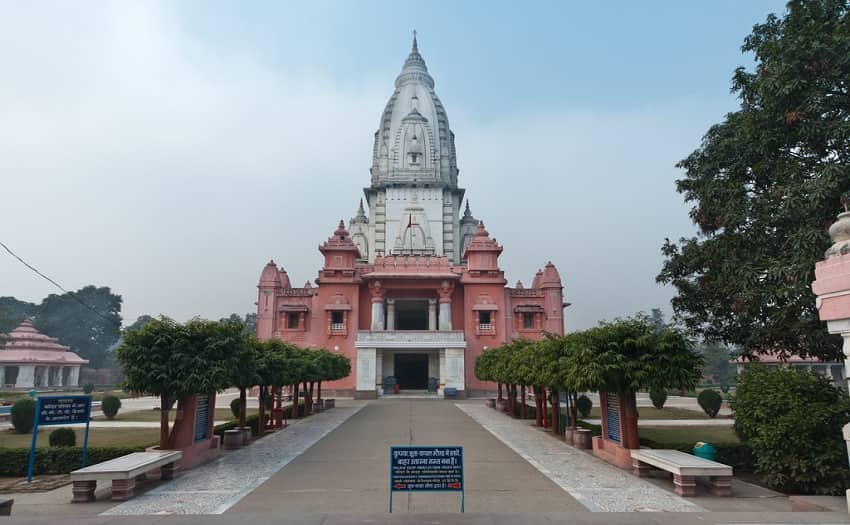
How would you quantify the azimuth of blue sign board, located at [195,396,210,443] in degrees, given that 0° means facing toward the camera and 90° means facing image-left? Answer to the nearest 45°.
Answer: approximately 315°

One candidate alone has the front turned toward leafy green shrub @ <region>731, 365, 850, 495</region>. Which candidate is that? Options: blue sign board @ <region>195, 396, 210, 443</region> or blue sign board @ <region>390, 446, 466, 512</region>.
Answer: blue sign board @ <region>195, 396, 210, 443</region>

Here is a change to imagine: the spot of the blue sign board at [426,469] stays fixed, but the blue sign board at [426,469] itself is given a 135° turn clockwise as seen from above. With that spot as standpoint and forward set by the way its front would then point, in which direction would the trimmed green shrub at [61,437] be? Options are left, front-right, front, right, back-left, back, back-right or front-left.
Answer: front

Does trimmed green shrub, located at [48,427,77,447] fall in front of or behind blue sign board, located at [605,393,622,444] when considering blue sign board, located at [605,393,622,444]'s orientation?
in front

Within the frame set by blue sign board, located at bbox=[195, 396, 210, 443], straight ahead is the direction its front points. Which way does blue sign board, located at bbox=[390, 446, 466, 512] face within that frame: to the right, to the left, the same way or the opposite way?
to the right

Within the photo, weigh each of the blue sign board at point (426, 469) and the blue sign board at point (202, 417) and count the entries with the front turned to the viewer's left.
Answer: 0

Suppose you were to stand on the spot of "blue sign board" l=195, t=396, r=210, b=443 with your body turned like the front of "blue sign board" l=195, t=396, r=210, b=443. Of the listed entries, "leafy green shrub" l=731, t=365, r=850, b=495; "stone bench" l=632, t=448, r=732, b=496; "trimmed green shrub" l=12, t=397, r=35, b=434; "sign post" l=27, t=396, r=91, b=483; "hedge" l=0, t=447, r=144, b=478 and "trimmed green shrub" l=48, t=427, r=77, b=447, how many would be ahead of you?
2

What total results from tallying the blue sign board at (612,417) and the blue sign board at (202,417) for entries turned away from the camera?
0

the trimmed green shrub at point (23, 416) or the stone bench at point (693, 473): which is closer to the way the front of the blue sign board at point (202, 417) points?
the stone bench

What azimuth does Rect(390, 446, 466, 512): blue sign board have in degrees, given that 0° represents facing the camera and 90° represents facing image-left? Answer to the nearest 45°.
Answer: approximately 0°

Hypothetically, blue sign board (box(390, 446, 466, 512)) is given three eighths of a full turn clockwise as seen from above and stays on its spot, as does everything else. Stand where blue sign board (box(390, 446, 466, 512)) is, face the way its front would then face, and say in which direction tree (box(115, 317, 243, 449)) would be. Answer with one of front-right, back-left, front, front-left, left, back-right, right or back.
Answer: front

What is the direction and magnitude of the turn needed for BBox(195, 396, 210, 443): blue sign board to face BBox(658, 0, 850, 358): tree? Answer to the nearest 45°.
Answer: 0° — it already faces it

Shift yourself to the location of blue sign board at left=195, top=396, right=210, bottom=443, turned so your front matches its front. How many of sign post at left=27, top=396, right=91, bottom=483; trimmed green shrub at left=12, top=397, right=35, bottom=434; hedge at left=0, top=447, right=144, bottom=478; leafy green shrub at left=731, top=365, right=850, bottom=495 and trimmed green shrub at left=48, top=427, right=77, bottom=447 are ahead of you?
1

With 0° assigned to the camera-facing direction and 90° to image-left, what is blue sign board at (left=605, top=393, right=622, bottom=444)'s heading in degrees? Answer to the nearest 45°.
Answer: approximately 45°

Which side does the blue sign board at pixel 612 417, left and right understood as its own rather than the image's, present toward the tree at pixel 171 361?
front

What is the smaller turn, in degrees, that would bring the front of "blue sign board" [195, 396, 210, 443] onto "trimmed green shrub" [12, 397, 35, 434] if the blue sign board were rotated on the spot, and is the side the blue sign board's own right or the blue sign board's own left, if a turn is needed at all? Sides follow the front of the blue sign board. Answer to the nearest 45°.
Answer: approximately 180°

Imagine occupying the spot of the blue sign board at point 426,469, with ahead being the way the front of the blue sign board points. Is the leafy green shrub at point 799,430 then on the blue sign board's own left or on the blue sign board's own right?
on the blue sign board's own left

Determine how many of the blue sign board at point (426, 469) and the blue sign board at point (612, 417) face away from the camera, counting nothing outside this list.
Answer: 0

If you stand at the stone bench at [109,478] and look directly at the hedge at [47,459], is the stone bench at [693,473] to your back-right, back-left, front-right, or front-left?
back-right
